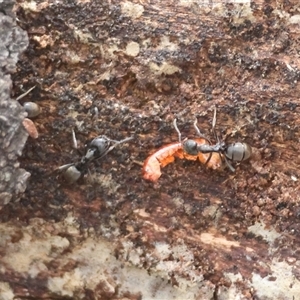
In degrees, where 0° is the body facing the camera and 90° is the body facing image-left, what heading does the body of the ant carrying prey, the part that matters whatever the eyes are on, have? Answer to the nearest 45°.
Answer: approximately 90°
